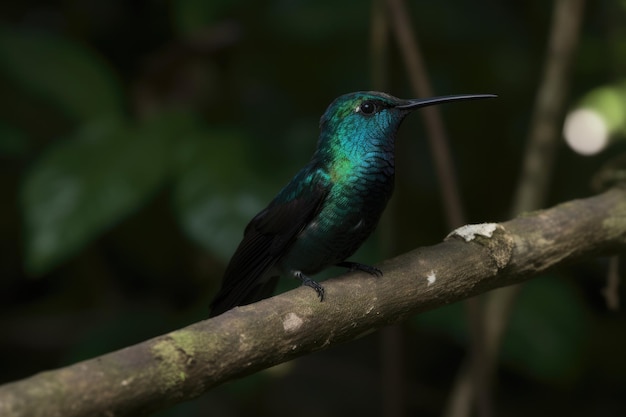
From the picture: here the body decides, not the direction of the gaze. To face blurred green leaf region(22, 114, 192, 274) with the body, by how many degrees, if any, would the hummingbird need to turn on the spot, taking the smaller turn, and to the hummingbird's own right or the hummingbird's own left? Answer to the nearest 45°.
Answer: approximately 135° to the hummingbird's own left

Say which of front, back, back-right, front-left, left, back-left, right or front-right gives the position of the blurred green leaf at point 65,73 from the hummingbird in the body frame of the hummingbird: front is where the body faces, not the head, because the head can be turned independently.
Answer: back-left

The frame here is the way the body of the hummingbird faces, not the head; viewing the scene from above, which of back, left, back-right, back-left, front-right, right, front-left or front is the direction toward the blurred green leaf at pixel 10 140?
back-left

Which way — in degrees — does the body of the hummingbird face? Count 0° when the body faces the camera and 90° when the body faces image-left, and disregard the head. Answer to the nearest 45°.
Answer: approximately 270°

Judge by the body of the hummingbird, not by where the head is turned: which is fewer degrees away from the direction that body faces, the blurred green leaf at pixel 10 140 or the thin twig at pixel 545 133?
the thin twig

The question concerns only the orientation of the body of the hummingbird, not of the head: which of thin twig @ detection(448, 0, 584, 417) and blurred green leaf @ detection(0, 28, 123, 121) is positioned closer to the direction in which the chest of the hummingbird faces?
the thin twig

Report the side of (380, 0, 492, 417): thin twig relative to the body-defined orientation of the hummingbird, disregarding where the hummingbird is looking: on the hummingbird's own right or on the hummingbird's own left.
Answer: on the hummingbird's own left

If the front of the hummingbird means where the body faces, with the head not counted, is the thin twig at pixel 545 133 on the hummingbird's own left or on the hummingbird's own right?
on the hummingbird's own left
